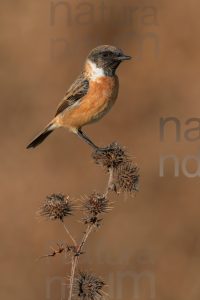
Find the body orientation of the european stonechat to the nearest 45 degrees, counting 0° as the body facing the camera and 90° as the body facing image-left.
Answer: approximately 270°
